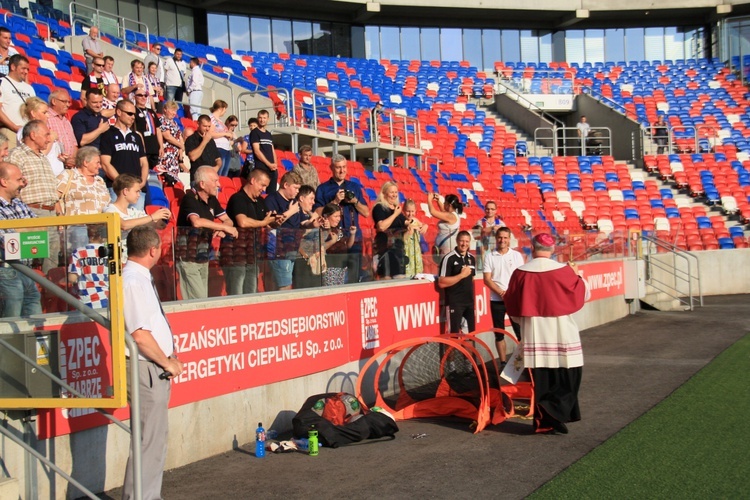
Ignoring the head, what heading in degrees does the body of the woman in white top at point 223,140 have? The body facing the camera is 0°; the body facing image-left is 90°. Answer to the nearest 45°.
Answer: approximately 315°

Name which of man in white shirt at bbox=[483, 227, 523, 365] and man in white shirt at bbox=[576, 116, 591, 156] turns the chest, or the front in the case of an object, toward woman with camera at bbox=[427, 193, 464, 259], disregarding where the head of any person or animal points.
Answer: man in white shirt at bbox=[576, 116, 591, 156]

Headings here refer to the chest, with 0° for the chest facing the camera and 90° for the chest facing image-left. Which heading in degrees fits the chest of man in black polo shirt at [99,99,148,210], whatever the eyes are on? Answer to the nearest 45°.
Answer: approximately 315°

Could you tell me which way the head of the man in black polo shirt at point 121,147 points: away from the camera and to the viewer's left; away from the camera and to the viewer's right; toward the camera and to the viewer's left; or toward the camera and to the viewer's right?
toward the camera and to the viewer's right

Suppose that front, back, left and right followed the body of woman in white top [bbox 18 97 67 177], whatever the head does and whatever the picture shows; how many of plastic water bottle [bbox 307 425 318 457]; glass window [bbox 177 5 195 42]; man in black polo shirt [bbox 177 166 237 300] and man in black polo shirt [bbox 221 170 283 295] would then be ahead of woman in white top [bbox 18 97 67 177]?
3

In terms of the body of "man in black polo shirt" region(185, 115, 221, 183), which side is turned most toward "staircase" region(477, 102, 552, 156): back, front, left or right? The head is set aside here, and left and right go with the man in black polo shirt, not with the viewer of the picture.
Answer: left

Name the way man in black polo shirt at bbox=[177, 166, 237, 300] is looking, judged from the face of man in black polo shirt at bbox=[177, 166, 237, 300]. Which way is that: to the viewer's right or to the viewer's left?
to the viewer's right

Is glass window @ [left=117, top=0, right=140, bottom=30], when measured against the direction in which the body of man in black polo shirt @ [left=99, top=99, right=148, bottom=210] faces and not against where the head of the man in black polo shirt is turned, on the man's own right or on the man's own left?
on the man's own left

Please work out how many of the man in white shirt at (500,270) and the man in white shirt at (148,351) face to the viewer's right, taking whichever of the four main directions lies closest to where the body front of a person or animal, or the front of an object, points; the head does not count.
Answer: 1

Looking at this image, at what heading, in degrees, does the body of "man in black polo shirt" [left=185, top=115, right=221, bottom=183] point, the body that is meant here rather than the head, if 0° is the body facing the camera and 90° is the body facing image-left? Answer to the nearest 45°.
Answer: approximately 315°

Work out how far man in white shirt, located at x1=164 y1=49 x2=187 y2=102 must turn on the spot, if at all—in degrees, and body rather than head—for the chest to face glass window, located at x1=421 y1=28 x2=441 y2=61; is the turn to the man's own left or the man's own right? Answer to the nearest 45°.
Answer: approximately 90° to the man's own left

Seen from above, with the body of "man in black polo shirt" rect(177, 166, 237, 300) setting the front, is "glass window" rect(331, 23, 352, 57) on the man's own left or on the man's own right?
on the man's own left
